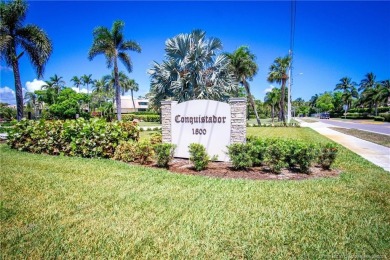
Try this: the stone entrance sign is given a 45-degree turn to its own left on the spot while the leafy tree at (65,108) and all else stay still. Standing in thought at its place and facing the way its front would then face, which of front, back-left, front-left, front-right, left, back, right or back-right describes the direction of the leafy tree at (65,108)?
back

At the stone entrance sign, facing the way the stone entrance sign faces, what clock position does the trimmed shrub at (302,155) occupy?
The trimmed shrub is roughly at 10 o'clock from the stone entrance sign.

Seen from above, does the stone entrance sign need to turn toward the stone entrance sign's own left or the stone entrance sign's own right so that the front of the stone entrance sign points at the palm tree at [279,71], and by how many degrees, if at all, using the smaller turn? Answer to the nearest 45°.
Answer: approximately 180°

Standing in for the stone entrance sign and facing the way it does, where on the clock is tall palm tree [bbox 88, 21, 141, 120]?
The tall palm tree is roughly at 5 o'clock from the stone entrance sign.

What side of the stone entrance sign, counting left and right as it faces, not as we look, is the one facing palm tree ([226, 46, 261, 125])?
back

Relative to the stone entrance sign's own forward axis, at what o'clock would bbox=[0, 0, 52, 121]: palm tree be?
The palm tree is roughly at 4 o'clock from the stone entrance sign.

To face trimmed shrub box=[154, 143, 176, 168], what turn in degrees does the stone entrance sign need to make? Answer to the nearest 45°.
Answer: approximately 45° to its right

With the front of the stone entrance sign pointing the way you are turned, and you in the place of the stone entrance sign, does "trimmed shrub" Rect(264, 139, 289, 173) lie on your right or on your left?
on your left

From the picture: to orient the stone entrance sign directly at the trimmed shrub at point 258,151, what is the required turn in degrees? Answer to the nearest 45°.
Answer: approximately 45° to its left

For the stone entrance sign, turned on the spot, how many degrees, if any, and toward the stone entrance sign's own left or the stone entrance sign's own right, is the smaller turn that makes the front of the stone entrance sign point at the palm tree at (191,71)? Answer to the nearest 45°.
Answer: approximately 180°

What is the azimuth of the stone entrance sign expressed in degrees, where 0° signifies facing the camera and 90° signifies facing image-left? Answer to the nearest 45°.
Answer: approximately 0°

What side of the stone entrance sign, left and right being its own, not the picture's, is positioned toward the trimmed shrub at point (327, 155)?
left
